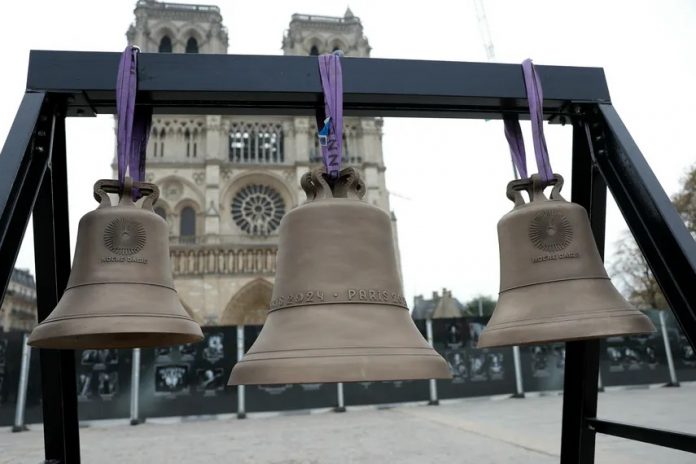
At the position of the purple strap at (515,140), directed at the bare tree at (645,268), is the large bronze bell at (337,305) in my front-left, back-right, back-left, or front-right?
back-left

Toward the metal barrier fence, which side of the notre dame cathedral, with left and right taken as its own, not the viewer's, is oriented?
front

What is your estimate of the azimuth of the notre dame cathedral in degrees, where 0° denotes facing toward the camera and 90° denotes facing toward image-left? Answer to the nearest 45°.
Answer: approximately 0°

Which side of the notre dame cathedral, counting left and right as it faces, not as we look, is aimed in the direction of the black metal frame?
front

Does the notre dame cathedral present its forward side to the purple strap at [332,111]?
yes

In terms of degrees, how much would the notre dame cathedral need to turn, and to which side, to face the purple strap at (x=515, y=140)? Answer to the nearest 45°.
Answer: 0° — it already faces it

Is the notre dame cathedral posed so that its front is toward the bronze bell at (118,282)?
yes

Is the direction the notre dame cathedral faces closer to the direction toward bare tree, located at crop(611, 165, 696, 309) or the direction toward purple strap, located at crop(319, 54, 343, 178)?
the purple strap

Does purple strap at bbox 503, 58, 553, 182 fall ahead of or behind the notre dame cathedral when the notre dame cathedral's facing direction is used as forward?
ahead

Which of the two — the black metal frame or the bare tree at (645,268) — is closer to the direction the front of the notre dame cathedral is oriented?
the black metal frame

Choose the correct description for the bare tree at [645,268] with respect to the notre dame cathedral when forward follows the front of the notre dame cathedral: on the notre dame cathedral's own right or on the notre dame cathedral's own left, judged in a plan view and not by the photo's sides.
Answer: on the notre dame cathedral's own left

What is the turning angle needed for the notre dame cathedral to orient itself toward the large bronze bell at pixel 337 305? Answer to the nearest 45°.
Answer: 0° — it already faces it
